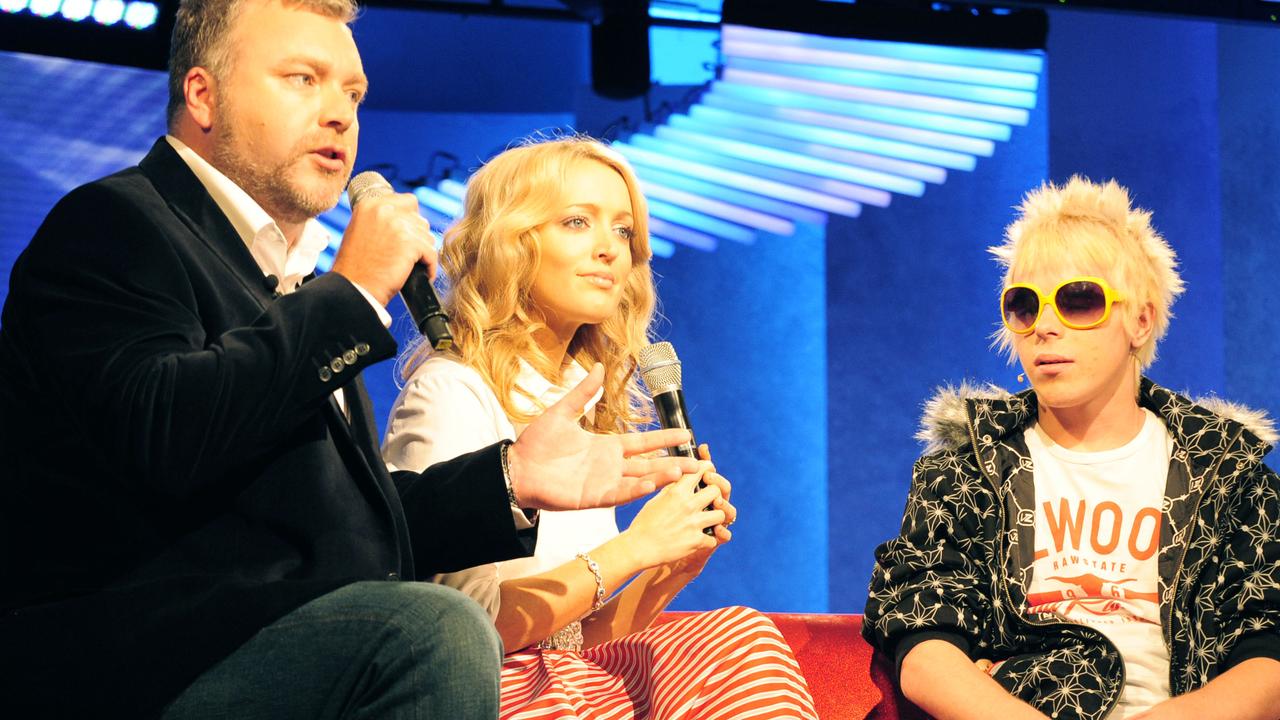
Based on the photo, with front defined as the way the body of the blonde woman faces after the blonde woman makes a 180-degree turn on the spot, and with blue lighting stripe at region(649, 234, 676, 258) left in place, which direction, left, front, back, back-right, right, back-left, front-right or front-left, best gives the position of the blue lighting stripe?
front-right

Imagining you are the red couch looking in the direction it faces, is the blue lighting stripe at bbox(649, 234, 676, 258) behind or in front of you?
behind

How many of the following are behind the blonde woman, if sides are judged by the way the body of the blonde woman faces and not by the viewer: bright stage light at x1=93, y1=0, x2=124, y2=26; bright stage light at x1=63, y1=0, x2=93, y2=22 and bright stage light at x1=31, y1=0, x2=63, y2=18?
3

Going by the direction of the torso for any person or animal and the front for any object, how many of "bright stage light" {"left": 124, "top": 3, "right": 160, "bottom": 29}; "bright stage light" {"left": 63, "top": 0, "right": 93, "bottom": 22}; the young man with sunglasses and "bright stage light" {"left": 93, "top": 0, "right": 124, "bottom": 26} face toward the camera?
4

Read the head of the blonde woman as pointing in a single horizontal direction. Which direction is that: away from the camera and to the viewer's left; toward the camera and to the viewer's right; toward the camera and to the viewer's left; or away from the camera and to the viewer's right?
toward the camera and to the viewer's right

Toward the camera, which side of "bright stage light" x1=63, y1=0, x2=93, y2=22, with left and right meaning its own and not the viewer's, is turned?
front

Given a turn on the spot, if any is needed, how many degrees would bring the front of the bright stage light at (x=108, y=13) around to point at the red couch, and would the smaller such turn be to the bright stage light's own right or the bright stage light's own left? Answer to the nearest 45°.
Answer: approximately 45° to the bright stage light's own left

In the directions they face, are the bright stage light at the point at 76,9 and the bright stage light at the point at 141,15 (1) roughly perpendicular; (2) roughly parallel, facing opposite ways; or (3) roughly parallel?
roughly parallel

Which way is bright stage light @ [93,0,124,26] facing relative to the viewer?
toward the camera

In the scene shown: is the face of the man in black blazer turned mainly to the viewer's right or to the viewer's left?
to the viewer's right

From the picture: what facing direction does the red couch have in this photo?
toward the camera

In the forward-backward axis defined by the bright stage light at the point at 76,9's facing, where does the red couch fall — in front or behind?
in front
